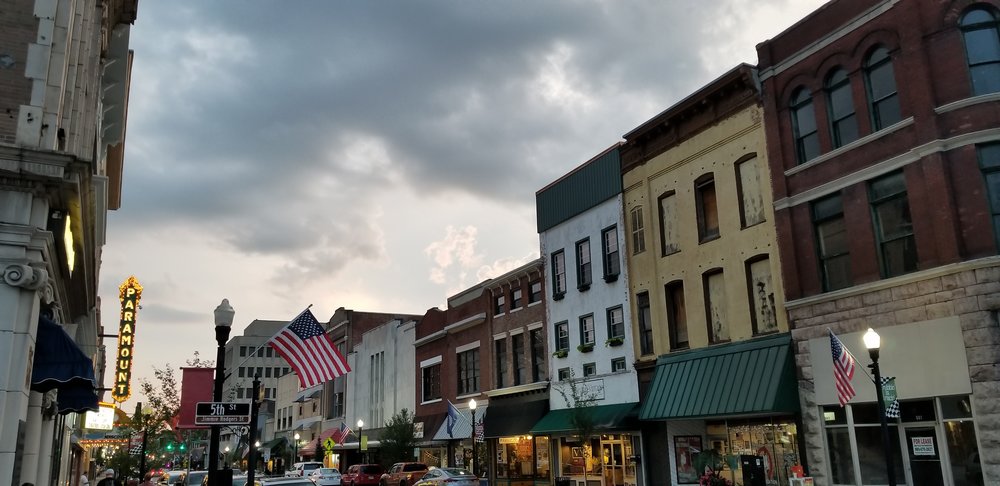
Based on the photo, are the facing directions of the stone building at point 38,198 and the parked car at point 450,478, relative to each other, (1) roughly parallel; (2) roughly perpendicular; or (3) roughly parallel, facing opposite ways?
roughly perpendicular

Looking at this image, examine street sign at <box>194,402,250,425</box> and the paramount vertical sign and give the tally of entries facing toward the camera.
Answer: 2

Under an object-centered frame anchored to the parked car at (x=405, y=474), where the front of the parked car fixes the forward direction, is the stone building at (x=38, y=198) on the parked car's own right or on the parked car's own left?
on the parked car's own left

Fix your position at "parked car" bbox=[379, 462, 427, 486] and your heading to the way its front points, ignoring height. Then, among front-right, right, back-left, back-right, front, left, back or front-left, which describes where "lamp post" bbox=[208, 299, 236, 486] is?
back-left

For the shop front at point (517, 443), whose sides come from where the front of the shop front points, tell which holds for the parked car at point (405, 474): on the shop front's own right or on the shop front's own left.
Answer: on the shop front's own right

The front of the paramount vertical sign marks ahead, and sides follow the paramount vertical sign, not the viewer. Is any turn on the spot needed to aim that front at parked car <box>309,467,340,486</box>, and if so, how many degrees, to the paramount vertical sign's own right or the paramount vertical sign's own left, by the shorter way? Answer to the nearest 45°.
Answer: approximately 90° to the paramount vertical sign's own left

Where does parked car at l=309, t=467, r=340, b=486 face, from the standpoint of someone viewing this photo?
facing away from the viewer and to the left of the viewer

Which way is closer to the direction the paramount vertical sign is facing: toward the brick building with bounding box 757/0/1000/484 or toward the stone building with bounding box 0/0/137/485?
the stone building

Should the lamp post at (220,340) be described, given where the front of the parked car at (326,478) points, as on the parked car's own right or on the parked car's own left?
on the parked car's own left

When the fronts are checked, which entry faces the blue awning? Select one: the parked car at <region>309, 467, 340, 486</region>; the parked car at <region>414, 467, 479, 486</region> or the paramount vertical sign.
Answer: the paramount vertical sign

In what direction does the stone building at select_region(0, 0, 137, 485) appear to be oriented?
to the viewer's right

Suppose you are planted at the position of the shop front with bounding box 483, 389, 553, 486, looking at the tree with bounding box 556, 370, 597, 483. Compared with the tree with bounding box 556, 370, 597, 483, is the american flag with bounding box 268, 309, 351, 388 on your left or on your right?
right

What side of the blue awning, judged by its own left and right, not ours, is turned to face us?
right

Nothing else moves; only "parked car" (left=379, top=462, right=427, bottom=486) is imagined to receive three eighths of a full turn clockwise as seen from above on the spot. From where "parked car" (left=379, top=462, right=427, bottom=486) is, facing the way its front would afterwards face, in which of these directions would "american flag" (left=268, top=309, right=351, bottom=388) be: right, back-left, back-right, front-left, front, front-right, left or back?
right
